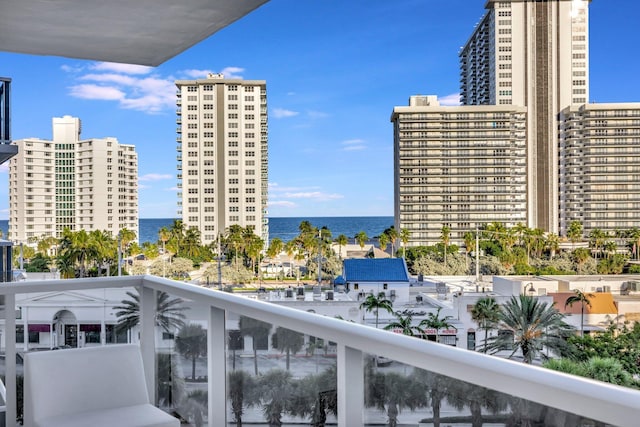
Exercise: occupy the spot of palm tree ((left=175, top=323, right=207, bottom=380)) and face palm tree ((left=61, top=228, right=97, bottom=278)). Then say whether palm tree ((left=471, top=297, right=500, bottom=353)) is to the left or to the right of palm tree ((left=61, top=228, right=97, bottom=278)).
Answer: right

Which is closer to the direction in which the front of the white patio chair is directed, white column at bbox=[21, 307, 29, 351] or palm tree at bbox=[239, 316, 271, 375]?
the palm tree

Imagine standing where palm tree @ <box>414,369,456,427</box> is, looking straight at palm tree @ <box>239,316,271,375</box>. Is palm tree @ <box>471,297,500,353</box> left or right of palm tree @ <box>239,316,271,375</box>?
right
